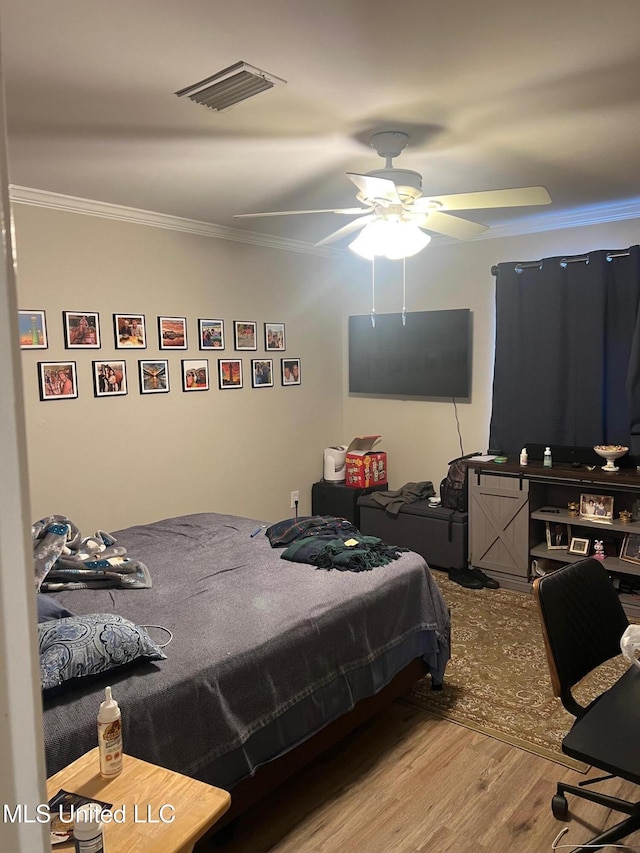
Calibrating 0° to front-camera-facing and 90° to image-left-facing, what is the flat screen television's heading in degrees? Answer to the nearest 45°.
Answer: approximately 45°

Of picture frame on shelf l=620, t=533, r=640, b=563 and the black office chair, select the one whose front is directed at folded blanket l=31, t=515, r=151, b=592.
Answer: the picture frame on shelf

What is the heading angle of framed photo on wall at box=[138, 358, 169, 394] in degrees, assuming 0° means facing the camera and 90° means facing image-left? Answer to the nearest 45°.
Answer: approximately 315°

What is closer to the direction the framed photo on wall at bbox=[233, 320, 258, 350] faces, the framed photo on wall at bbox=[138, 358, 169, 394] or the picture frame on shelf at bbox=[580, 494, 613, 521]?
the picture frame on shelf

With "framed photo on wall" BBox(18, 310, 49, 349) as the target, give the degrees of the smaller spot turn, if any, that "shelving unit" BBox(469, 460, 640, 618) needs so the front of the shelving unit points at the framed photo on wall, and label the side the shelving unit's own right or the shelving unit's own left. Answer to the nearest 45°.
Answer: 0° — it already faces it

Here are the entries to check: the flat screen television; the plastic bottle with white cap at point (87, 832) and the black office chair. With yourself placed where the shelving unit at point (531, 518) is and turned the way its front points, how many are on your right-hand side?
1

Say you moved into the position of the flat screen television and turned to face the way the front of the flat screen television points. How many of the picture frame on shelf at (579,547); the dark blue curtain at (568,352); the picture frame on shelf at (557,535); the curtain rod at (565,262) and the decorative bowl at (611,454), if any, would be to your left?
5

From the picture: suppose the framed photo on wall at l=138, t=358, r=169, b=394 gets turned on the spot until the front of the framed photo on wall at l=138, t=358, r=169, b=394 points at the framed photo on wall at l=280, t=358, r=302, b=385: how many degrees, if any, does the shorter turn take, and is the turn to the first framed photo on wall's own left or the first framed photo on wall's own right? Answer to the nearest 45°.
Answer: approximately 90° to the first framed photo on wall's own left
